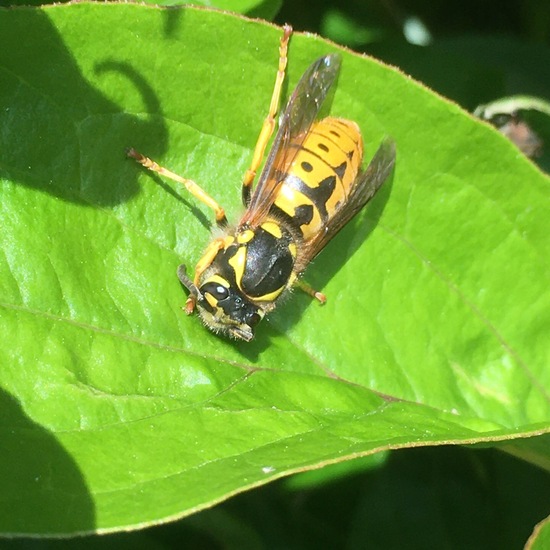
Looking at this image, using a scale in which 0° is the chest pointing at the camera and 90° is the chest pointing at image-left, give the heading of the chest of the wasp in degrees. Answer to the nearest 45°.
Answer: approximately 45°
